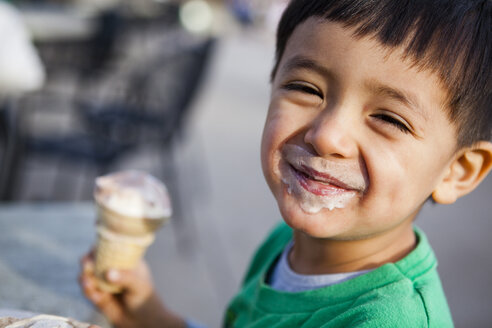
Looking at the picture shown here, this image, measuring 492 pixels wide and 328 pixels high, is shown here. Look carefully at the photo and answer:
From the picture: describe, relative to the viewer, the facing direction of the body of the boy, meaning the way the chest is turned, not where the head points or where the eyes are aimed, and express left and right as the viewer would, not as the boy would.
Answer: facing the viewer and to the left of the viewer

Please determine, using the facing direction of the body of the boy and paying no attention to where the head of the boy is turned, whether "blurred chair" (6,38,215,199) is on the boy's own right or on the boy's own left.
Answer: on the boy's own right

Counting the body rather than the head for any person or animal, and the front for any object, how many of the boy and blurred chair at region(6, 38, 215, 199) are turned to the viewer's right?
0

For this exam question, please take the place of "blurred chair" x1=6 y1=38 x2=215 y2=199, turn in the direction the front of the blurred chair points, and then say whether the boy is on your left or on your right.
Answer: on your left

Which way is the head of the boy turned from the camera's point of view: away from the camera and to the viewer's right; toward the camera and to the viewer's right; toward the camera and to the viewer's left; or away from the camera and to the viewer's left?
toward the camera and to the viewer's left
